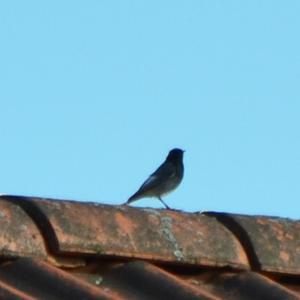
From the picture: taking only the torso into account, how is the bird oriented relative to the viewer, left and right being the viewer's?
facing to the right of the viewer
